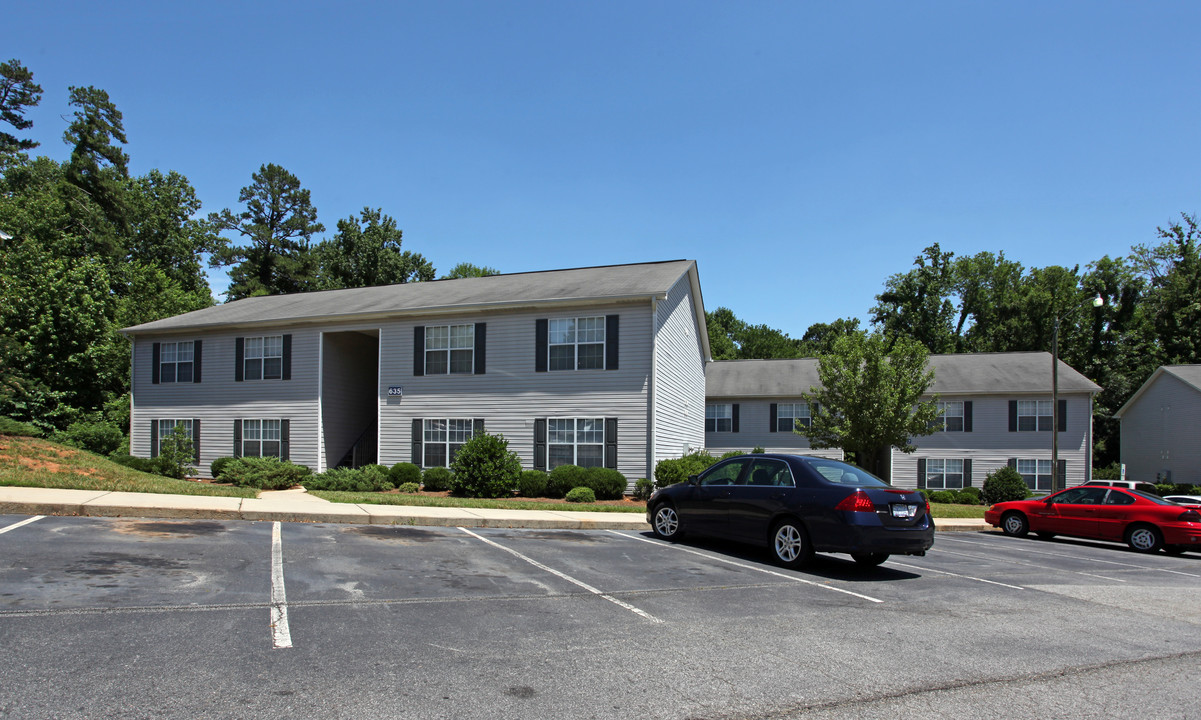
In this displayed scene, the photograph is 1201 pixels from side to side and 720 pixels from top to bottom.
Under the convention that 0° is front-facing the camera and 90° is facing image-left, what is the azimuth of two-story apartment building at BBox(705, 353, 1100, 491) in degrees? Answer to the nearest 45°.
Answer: approximately 0°

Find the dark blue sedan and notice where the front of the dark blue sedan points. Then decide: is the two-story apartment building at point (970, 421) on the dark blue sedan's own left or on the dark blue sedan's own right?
on the dark blue sedan's own right

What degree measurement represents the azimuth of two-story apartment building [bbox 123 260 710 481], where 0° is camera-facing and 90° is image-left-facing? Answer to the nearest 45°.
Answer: approximately 45°

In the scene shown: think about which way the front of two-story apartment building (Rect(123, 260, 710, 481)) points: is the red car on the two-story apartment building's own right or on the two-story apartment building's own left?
on the two-story apartment building's own left

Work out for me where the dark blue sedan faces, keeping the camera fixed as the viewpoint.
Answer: facing away from the viewer and to the left of the viewer

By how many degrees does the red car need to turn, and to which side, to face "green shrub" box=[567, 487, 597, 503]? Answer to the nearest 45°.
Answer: approximately 45° to its left
